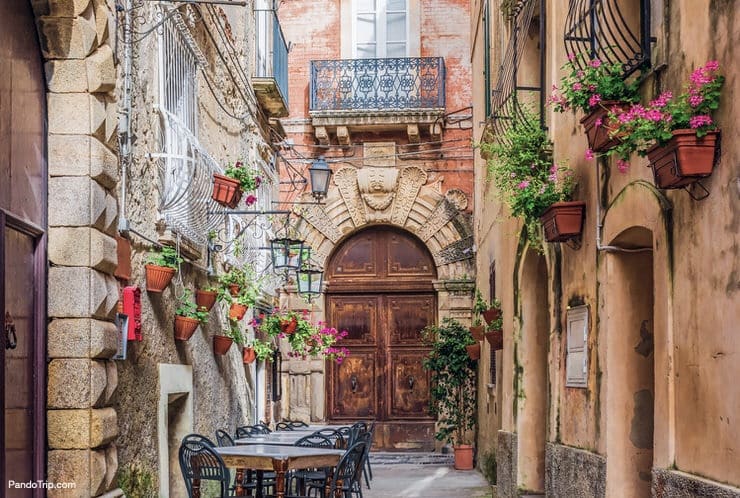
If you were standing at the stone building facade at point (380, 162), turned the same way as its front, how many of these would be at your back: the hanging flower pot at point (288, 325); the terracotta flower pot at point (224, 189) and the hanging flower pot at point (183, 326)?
0

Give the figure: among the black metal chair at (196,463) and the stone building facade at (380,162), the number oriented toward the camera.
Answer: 1

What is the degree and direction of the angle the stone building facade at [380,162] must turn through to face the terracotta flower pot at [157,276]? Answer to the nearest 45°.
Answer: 0° — it already faces it

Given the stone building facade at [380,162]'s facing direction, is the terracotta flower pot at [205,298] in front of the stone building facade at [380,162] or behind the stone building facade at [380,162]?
in front

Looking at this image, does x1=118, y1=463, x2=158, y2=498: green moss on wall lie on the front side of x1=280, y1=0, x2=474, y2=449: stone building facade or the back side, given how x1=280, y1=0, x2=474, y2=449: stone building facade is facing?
on the front side

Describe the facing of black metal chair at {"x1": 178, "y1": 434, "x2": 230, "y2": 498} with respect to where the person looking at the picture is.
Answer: facing away from the viewer and to the right of the viewer

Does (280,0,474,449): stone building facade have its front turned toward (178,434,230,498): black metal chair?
yes

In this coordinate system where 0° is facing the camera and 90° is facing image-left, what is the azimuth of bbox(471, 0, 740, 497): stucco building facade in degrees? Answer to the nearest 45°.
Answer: approximately 45°

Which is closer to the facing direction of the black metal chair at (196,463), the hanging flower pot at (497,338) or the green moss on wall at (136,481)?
the hanging flower pot

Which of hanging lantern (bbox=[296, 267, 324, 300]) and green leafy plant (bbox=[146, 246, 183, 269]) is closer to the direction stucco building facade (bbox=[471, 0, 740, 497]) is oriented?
the green leafy plant

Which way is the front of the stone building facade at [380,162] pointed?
toward the camera

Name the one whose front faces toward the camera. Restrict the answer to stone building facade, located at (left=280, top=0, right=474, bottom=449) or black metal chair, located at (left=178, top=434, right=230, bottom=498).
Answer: the stone building facade
